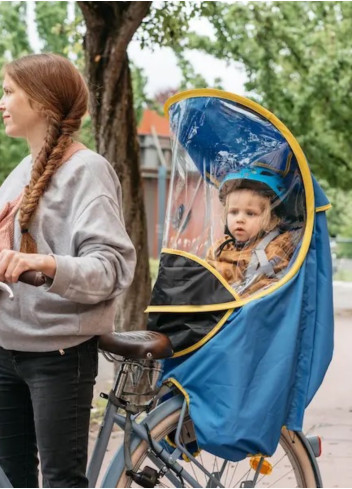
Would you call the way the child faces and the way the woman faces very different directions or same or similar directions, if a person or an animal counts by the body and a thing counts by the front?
same or similar directions

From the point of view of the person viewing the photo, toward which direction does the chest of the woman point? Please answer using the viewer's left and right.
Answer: facing the viewer and to the left of the viewer

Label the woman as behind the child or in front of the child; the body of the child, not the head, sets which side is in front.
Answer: in front

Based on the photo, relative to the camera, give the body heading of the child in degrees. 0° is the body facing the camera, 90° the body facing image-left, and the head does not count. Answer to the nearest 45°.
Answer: approximately 45°

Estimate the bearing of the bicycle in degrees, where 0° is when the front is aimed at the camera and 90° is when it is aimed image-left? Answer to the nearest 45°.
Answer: approximately 90°

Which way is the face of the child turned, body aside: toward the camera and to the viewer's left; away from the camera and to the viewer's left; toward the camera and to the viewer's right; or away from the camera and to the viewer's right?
toward the camera and to the viewer's left

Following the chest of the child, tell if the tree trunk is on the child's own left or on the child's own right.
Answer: on the child's own right

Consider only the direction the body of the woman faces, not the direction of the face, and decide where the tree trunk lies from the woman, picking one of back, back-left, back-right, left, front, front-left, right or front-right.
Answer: back-right

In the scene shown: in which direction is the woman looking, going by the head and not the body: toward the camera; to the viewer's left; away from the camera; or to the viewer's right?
to the viewer's left

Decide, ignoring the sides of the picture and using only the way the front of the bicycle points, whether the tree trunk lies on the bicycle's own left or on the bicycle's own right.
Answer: on the bicycle's own right

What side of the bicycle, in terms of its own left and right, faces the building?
right
